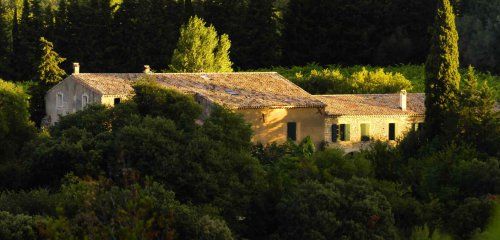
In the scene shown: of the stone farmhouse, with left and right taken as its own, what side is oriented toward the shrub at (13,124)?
right

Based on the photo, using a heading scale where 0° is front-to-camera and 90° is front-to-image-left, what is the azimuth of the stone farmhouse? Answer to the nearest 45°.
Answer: approximately 0°

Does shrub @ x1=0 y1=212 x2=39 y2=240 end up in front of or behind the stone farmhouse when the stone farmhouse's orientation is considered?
in front

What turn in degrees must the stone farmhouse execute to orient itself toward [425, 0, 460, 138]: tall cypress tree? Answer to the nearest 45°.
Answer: approximately 45° to its left
